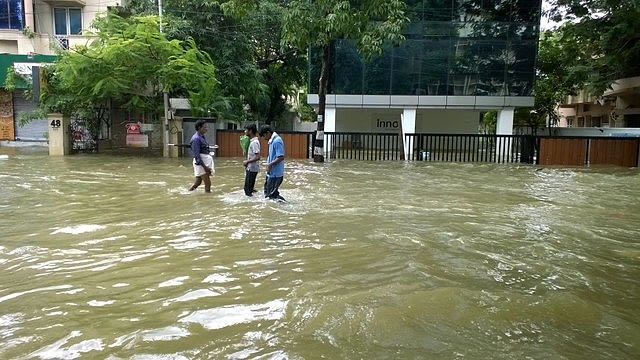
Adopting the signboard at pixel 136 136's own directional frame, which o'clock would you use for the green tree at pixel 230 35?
The green tree is roughly at 8 o'clock from the signboard.

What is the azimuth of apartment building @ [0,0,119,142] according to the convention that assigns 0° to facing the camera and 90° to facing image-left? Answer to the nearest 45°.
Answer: approximately 0°

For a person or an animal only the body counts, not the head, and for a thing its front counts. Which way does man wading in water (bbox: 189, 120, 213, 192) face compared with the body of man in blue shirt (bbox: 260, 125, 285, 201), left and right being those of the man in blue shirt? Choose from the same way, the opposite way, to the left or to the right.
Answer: the opposite way

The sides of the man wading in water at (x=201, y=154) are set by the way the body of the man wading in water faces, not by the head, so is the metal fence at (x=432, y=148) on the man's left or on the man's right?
on the man's left

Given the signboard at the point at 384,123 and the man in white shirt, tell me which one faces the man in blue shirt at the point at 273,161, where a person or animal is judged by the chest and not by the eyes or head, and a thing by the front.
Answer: the signboard

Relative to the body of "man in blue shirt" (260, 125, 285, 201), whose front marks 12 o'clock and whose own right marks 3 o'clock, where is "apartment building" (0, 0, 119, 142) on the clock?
The apartment building is roughly at 2 o'clock from the man in blue shirt.

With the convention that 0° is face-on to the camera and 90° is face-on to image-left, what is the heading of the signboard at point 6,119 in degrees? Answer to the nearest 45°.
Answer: approximately 0°

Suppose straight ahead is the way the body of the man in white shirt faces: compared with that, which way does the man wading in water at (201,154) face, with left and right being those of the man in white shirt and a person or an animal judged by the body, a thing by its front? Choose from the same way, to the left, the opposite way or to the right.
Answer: the opposite way

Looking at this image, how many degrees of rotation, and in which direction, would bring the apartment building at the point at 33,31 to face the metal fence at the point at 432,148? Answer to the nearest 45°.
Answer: approximately 45° to its left
